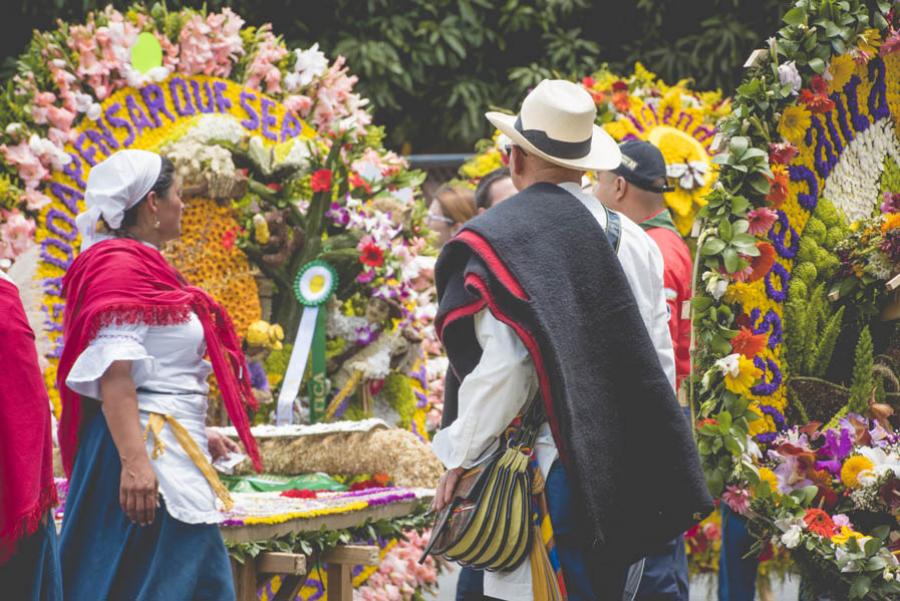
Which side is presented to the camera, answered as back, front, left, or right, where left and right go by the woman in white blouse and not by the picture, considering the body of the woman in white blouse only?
right

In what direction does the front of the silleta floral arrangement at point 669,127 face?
toward the camera

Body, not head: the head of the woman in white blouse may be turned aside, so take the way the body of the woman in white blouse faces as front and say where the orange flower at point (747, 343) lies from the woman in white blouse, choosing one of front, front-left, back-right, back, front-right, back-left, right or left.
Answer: front

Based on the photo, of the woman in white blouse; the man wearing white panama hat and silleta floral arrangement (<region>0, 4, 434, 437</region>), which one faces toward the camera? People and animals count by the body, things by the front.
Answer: the silleta floral arrangement

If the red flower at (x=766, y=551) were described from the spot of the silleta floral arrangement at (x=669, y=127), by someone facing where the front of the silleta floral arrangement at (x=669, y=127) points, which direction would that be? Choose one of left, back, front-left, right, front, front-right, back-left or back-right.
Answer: front

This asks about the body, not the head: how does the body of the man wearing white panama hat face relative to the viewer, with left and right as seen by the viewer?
facing away from the viewer and to the left of the viewer

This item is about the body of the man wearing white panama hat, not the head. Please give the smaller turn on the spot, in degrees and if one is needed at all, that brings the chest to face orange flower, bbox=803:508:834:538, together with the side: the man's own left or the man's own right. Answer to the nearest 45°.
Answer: approximately 90° to the man's own right

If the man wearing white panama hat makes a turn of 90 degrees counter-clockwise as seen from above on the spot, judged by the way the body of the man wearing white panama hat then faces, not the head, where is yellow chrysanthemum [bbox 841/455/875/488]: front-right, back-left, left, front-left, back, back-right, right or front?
back

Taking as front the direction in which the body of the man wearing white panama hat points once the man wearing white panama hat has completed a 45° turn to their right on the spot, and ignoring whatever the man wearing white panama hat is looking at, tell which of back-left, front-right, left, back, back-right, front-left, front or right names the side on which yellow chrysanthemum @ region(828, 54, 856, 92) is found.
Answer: front-right

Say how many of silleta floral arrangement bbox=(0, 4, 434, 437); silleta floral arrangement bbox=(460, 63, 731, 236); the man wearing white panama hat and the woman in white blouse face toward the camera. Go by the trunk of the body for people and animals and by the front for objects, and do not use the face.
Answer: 2

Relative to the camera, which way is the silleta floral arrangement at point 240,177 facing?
toward the camera
